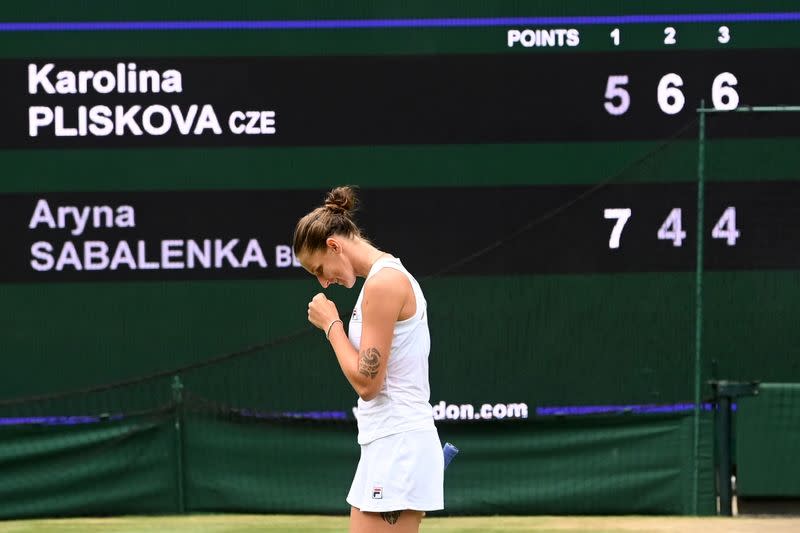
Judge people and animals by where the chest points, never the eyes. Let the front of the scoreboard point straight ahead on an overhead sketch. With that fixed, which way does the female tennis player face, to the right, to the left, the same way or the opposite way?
to the right

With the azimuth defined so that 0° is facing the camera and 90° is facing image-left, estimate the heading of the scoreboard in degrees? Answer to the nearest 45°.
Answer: approximately 0°

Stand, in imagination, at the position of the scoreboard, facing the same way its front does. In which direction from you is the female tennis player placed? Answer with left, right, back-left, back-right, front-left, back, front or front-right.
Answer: front

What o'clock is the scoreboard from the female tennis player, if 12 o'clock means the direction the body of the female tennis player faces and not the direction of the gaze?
The scoreboard is roughly at 3 o'clock from the female tennis player.

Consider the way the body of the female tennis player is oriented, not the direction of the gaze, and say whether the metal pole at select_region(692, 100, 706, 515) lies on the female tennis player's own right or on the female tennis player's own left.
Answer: on the female tennis player's own right

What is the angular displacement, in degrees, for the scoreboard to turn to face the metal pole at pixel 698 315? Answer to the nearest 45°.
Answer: approximately 90° to its left

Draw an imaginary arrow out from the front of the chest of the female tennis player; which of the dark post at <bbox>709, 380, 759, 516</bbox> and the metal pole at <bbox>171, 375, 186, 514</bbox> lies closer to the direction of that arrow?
the metal pole

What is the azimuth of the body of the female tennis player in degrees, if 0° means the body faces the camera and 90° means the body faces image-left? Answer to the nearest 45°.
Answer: approximately 90°

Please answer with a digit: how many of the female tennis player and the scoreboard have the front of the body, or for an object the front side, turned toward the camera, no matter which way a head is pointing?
1
